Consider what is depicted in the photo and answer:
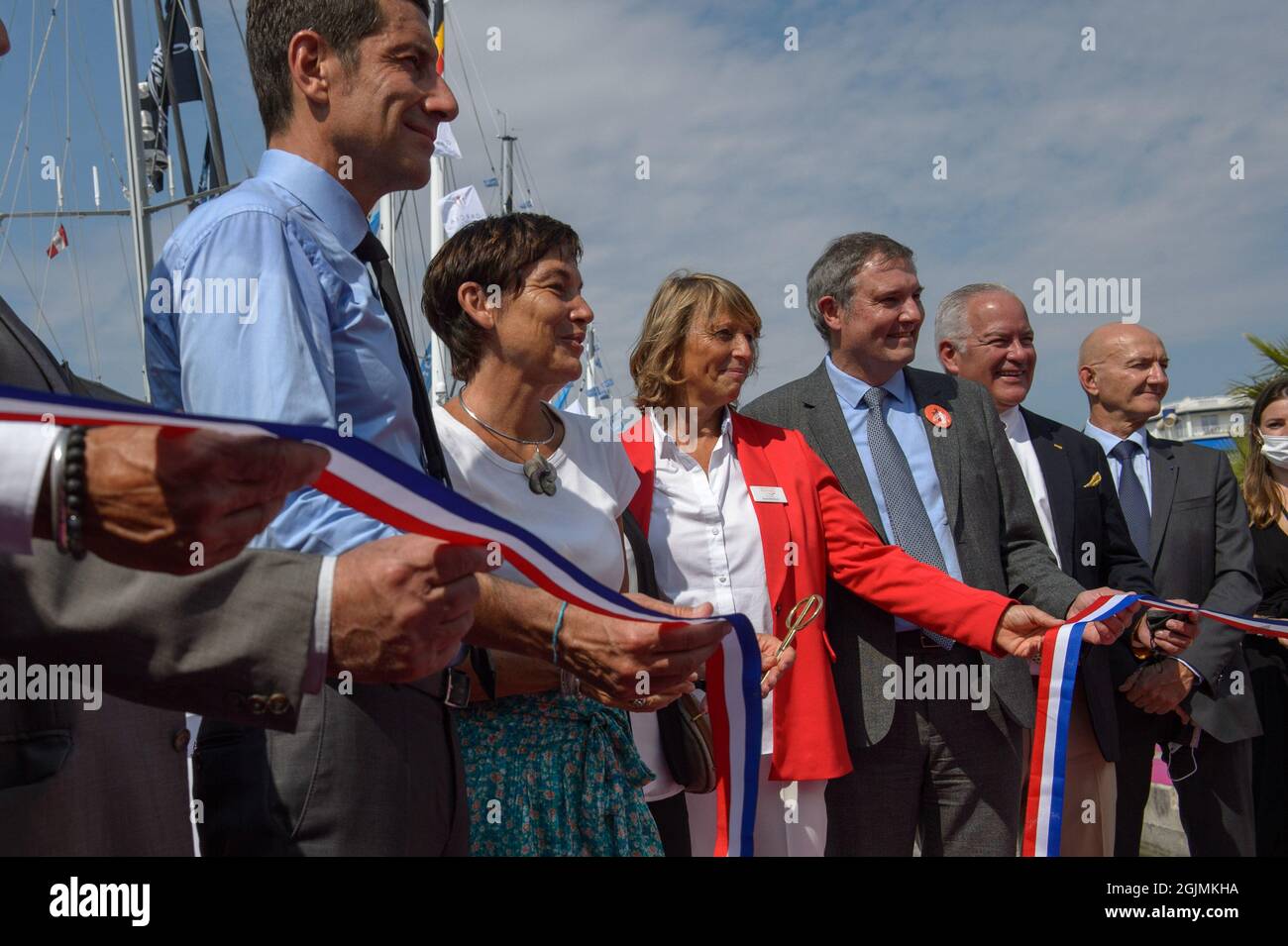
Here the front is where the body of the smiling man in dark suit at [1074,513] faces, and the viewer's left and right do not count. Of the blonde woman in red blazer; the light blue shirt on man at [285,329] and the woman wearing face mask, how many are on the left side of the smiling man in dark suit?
1

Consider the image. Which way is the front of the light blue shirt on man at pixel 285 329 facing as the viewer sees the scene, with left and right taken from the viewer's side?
facing to the right of the viewer

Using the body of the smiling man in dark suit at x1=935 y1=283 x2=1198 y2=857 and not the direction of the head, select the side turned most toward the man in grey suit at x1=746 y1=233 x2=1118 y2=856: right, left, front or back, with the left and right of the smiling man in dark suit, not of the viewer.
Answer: right

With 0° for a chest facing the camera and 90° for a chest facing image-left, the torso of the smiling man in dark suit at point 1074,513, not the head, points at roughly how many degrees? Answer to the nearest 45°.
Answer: approximately 315°

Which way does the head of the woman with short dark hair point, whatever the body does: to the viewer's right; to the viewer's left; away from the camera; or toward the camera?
to the viewer's right

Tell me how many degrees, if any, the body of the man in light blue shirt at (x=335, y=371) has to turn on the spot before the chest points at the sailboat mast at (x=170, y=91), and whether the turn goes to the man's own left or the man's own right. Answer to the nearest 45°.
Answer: approximately 90° to the man's own left

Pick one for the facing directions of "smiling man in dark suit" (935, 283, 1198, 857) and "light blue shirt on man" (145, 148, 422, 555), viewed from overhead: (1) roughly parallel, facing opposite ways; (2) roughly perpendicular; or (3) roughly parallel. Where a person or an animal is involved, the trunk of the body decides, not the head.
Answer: roughly perpendicular

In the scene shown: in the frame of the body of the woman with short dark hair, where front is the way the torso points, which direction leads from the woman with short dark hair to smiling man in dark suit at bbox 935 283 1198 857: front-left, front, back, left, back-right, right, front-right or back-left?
left

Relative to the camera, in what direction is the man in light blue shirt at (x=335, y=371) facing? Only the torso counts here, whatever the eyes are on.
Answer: to the viewer's right
